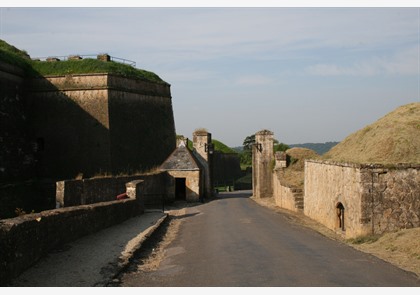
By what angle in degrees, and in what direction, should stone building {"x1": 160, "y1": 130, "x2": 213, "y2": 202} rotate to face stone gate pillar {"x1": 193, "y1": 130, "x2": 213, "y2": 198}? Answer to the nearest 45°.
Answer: approximately 180°

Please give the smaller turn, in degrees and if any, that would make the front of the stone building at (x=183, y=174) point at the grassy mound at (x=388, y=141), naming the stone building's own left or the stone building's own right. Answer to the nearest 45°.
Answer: approximately 45° to the stone building's own left

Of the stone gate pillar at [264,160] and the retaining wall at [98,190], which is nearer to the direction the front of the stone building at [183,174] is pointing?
the retaining wall

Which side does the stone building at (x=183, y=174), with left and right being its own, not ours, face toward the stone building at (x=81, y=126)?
right

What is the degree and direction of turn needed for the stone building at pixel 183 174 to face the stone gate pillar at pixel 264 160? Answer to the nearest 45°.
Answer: approximately 135° to its left

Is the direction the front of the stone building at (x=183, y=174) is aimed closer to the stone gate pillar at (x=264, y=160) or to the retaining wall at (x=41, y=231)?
the retaining wall

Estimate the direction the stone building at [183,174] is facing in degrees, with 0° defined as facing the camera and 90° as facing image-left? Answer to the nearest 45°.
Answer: approximately 0°

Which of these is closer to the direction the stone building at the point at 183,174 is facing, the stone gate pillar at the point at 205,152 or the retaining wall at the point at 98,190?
the retaining wall

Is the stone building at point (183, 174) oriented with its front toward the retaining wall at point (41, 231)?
yes

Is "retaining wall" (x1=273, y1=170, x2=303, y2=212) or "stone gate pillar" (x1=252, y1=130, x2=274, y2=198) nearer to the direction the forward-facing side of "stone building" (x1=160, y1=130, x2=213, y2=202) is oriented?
the retaining wall
